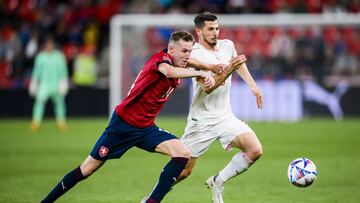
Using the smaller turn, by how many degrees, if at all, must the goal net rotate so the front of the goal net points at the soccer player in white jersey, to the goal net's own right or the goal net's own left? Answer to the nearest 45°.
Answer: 0° — it already faces them

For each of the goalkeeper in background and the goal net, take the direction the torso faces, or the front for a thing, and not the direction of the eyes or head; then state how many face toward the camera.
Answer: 2

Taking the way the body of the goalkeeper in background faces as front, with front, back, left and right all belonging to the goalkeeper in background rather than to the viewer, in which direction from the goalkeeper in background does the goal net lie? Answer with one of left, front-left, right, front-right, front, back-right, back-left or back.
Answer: left

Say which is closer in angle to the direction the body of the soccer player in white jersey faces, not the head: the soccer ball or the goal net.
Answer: the soccer ball

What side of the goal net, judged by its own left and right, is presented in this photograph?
front

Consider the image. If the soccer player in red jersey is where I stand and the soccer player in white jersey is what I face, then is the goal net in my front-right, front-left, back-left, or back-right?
front-left

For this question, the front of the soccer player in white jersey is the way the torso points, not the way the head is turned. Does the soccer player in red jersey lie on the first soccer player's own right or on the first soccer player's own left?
on the first soccer player's own right

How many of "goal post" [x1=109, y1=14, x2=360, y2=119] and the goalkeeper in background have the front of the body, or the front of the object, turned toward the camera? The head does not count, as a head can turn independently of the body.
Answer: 2

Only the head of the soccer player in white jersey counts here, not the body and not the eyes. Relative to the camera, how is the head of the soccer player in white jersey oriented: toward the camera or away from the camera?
toward the camera

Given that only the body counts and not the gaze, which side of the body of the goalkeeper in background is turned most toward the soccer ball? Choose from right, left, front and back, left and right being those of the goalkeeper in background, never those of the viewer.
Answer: front

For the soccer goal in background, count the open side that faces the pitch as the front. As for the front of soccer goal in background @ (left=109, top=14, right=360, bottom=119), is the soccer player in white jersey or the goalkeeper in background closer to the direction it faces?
the soccer player in white jersey

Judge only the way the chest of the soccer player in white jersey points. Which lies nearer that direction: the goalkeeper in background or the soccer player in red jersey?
the soccer player in red jersey

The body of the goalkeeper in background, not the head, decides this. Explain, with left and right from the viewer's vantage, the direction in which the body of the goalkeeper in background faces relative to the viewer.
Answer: facing the viewer

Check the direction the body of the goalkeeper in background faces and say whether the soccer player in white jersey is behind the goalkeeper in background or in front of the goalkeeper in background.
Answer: in front

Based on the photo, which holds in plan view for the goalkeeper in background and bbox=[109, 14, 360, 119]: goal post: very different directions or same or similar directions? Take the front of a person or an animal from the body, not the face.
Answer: same or similar directions
